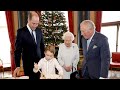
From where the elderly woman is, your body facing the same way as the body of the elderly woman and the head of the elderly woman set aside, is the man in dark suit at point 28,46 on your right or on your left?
on your right

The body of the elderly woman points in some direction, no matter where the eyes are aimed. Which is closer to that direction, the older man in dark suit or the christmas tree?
the older man in dark suit

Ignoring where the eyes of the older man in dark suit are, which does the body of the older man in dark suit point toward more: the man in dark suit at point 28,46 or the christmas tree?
the man in dark suit

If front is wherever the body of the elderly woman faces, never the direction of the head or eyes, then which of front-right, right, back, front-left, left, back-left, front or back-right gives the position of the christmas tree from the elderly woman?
back

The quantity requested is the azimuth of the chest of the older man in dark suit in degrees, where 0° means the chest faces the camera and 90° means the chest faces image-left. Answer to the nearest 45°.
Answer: approximately 45°

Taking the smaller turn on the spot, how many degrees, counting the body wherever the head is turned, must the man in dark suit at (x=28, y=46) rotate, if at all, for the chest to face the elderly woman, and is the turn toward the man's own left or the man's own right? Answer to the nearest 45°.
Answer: approximately 90° to the man's own left

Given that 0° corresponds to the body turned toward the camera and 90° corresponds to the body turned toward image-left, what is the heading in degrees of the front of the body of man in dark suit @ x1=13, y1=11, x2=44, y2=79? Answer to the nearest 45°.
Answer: approximately 315°

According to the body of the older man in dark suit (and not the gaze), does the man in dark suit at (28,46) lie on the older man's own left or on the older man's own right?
on the older man's own right
